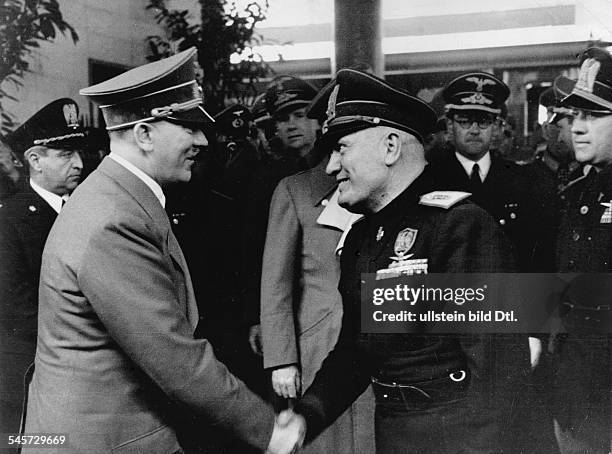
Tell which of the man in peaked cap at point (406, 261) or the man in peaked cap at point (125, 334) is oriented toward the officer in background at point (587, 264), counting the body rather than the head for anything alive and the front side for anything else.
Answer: the man in peaked cap at point (125, 334)

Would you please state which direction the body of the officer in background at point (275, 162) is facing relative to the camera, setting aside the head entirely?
toward the camera

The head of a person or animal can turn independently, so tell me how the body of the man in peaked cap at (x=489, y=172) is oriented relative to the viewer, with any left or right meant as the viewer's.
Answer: facing the viewer

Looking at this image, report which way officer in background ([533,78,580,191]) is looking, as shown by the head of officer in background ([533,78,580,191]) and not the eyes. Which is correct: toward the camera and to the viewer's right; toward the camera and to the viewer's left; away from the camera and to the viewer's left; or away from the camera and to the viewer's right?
toward the camera and to the viewer's left

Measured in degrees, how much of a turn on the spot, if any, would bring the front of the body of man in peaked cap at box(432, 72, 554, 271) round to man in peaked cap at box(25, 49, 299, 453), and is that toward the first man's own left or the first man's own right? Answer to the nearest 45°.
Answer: approximately 45° to the first man's own right

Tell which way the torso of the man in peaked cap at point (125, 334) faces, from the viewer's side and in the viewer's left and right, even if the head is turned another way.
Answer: facing to the right of the viewer

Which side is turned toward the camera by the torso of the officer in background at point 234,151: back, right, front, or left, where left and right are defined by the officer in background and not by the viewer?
front

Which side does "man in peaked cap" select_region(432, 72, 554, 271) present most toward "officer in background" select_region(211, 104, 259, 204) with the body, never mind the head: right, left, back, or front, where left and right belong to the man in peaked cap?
right

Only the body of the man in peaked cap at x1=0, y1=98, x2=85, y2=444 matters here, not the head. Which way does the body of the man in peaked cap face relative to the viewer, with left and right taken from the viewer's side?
facing the viewer and to the right of the viewer

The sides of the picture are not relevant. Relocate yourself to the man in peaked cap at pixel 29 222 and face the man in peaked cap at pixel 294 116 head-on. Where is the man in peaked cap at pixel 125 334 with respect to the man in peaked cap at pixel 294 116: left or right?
right

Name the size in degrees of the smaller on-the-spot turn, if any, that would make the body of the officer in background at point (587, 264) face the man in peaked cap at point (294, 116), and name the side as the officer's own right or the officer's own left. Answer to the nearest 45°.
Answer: approximately 45° to the officer's own right

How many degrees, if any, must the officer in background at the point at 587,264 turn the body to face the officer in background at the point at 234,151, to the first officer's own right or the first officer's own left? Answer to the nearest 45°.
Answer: approximately 45° to the first officer's own right

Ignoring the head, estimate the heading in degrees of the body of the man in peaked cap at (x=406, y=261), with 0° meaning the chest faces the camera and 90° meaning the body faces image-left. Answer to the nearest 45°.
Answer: approximately 45°
